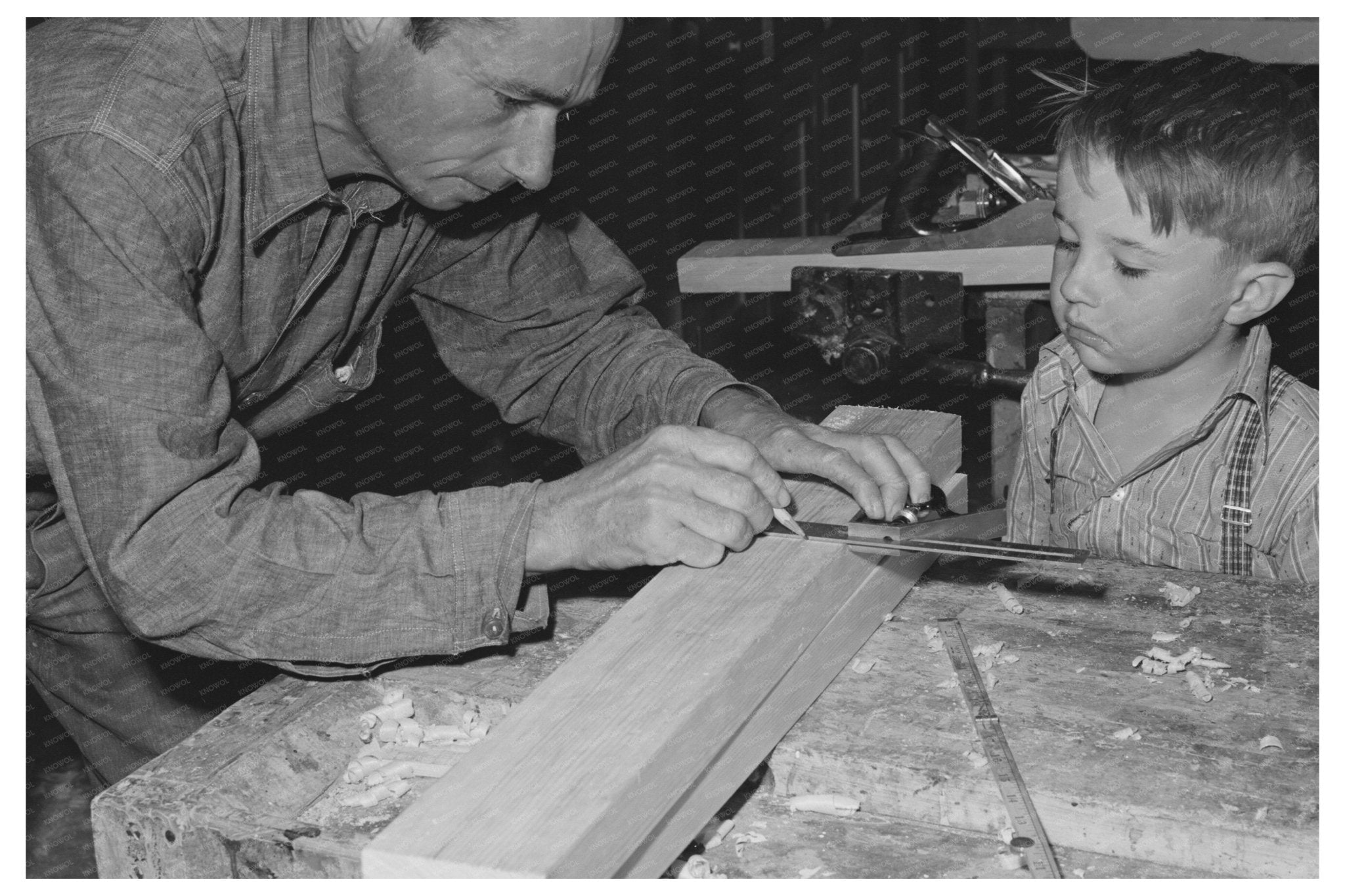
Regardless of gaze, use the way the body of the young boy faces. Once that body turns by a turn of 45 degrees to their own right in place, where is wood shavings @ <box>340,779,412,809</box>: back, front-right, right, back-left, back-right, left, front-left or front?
front-left

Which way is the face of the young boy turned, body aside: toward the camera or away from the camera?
toward the camera

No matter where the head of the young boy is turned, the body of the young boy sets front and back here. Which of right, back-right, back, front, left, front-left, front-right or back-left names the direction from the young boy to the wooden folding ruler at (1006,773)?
front-left

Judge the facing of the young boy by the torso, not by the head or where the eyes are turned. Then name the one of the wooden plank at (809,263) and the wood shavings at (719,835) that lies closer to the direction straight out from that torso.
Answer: the wood shavings

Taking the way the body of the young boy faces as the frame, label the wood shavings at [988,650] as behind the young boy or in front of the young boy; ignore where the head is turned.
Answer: in front

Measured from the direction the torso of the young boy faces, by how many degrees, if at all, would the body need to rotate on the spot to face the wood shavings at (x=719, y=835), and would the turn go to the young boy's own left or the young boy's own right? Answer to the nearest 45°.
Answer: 0° — they already face it

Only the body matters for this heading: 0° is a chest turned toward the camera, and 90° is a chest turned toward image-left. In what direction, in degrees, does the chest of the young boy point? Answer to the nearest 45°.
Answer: approximately 45°

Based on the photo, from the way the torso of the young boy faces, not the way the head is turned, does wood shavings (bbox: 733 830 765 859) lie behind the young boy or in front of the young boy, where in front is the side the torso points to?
in front

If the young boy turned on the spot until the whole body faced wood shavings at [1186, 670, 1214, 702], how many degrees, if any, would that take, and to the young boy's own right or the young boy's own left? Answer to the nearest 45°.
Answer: approximately 45° to the young boy's own left

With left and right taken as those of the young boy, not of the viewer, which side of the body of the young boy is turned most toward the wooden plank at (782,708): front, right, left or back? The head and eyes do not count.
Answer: front

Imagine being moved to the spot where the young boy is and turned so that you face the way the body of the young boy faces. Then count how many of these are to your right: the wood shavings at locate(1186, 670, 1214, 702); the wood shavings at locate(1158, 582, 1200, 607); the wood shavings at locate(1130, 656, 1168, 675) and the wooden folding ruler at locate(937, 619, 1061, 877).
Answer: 0

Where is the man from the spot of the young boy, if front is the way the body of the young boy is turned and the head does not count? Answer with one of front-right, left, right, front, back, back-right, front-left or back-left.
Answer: front

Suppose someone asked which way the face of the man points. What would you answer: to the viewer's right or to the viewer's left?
to the viewer's right
